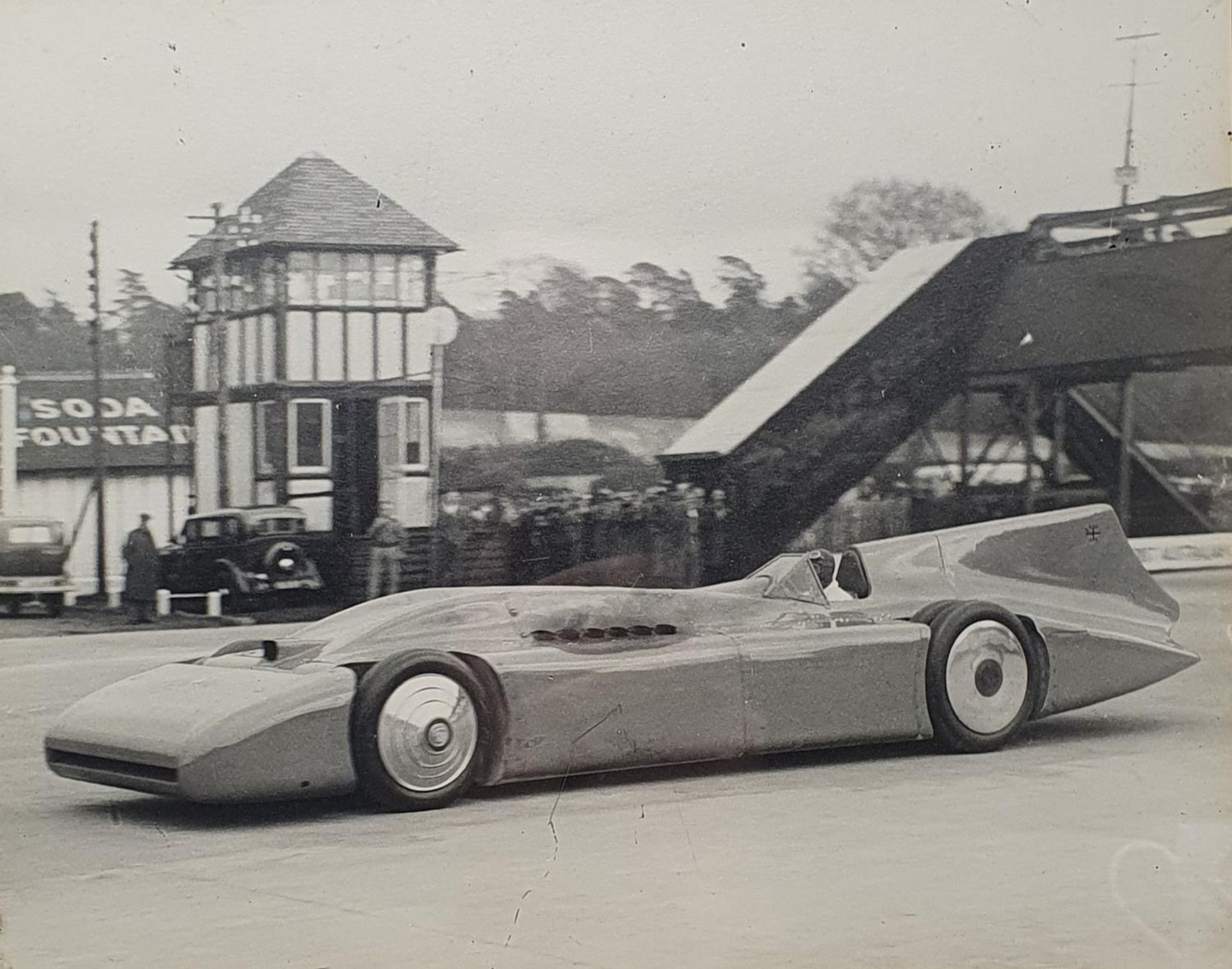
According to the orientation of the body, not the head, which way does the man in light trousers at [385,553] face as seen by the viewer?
toward the camera

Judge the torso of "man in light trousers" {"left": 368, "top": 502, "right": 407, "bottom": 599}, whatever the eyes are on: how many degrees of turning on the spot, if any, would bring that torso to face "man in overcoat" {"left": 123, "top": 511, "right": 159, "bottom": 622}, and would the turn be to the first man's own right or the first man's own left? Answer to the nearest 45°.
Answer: approximately 90° to the first man's own right

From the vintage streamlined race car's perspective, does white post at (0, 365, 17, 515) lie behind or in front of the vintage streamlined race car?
in front

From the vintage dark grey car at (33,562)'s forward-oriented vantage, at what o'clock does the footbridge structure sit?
The footbridge structure is roughly at 3 o'clock from the vintage dark grey car.

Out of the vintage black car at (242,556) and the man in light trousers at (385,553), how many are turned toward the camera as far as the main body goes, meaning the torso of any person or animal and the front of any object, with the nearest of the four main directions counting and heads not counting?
1

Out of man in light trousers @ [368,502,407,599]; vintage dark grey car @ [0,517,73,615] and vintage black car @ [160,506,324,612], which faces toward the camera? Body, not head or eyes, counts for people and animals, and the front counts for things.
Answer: the man in light trousers

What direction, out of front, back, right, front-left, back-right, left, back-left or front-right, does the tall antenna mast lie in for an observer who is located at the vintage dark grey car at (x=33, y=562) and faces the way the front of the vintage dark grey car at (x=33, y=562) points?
right

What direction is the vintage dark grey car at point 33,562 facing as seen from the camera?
away from the camera

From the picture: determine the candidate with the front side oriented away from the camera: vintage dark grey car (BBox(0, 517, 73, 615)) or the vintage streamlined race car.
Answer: the vintage dark grey car
